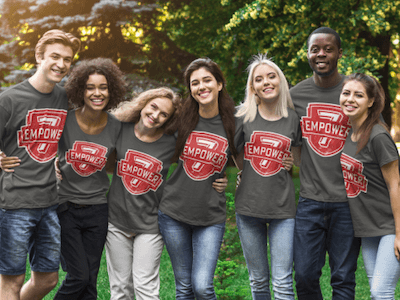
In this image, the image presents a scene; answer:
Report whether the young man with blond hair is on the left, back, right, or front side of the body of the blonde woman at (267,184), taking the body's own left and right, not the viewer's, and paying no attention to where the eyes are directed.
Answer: right

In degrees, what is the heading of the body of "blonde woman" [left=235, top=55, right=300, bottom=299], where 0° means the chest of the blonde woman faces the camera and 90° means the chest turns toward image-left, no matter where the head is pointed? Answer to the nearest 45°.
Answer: approximately 0°

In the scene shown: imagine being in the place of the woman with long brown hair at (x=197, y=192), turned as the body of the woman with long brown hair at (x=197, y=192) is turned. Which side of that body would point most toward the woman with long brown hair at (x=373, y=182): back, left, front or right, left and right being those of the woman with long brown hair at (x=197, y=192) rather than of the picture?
left

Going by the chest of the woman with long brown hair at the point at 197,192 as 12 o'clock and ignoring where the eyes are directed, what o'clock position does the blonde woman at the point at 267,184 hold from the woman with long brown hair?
The blonde woman is roughly at 9 o'clock from the woman with long brown hair.

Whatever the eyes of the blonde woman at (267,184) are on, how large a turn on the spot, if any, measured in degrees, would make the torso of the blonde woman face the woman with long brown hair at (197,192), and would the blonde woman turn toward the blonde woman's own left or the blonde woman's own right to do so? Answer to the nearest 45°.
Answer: approximately 90° to the blonde woman's own right

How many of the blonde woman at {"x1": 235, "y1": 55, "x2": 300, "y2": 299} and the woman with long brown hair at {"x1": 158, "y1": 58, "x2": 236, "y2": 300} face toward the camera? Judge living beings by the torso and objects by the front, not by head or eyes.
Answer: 2

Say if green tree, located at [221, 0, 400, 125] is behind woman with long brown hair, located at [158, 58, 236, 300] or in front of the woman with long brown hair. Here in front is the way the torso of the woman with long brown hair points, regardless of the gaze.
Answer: behind
